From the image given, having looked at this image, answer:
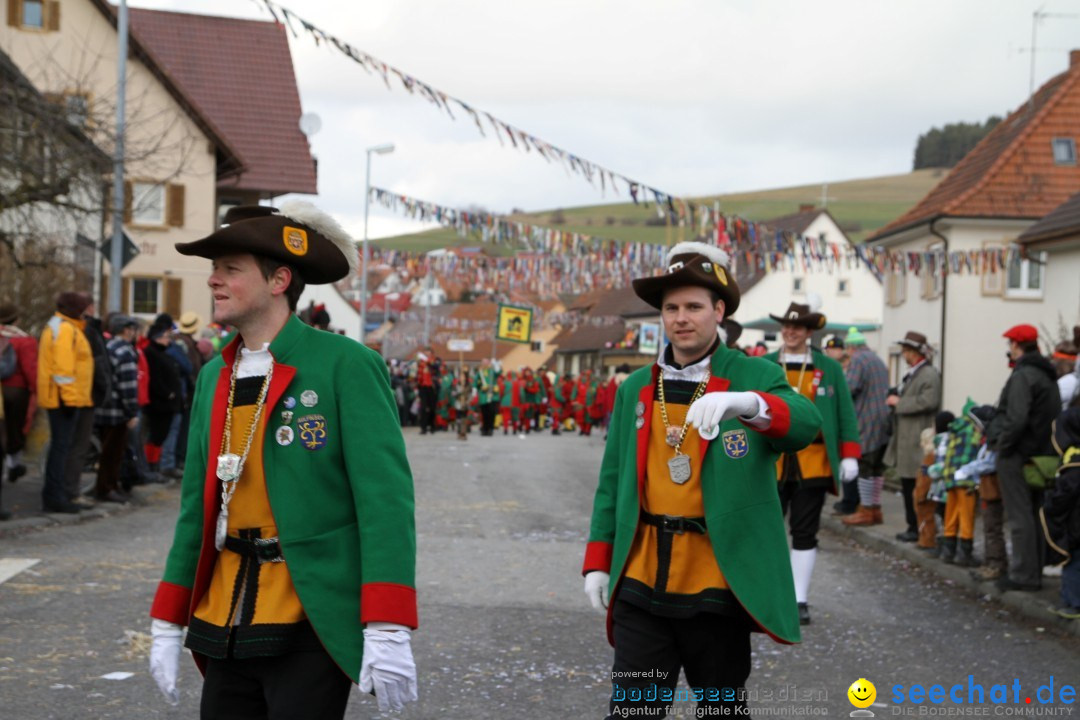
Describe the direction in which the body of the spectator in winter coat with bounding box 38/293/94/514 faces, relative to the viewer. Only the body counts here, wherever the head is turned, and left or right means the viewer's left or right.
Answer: facing to the right of the viewer

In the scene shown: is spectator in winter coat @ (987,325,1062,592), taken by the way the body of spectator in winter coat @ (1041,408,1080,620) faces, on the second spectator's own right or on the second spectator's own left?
on the second spectator's own right

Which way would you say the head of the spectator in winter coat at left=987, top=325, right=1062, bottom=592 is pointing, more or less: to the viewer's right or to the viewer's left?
to the viewer's left

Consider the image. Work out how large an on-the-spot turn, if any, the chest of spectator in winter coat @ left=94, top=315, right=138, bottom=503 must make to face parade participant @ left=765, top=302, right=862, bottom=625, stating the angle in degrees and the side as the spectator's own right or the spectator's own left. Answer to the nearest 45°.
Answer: approximately 45° to the spectator's own right

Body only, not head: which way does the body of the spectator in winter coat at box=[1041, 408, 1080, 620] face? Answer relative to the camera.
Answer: to the viewer's left

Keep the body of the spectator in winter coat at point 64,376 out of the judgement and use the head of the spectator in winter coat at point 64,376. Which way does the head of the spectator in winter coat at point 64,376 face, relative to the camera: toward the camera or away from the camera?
away from the camera

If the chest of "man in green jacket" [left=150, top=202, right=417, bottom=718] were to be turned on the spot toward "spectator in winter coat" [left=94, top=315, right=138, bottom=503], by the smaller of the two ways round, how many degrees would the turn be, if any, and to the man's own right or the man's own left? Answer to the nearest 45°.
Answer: approximately 135° to the man's own right

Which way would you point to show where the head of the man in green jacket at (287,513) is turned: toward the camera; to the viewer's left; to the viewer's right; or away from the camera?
to the viewer's left

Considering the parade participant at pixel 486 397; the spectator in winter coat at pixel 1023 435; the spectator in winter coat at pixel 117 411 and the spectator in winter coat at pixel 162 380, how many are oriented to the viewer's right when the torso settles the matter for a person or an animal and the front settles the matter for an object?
2
